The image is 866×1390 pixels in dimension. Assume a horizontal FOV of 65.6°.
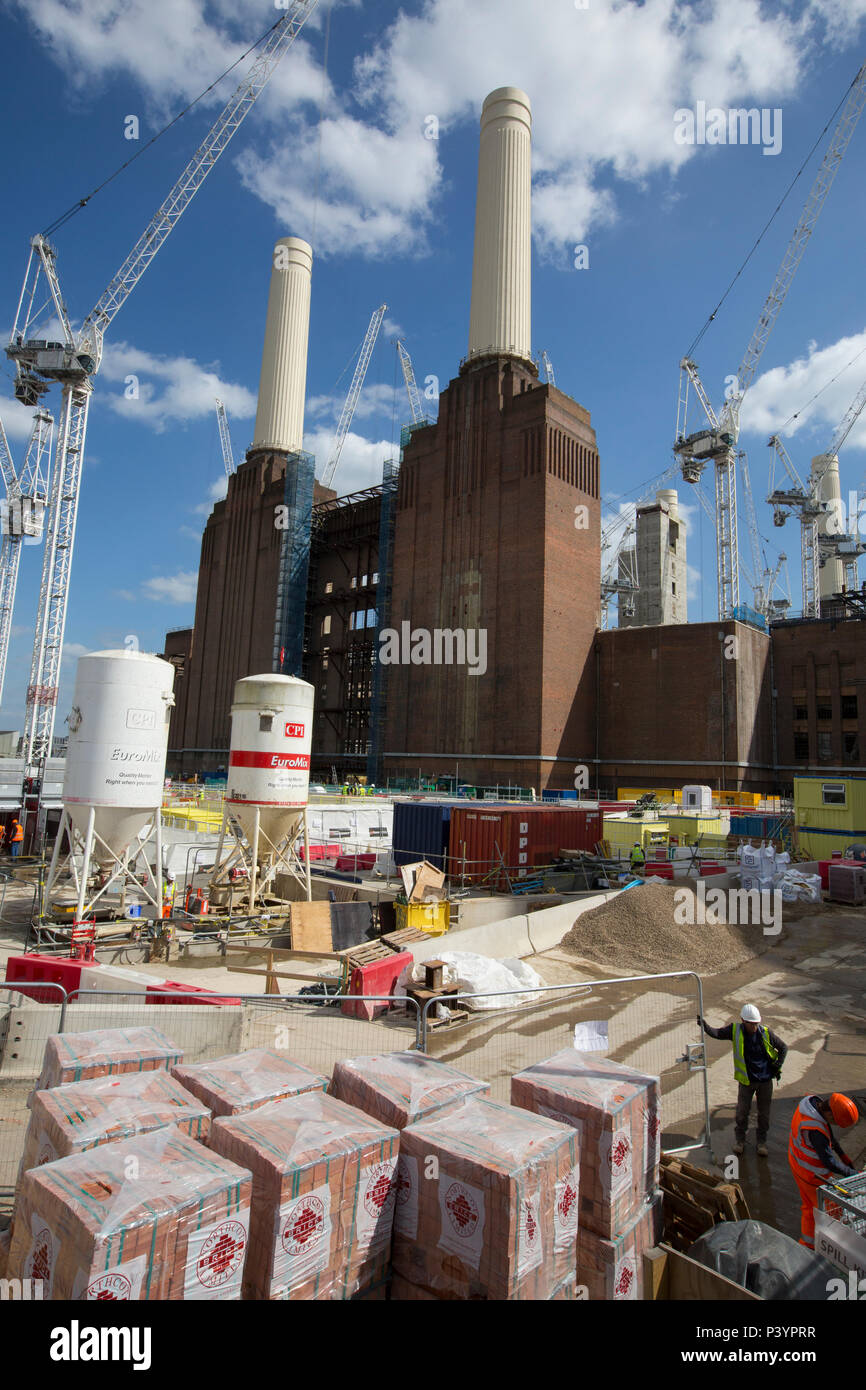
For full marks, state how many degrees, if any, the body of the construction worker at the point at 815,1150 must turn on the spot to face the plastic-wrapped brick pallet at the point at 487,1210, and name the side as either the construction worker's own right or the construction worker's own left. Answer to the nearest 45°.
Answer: approximately 135° to the construction worker's own right

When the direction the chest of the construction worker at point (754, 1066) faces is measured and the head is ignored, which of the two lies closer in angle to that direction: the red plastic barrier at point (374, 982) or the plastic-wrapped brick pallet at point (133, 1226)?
the plastic-wrapped brick pallet

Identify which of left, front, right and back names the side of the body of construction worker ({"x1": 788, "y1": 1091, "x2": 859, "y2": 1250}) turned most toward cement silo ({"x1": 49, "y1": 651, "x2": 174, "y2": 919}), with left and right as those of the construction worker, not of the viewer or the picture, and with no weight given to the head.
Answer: back

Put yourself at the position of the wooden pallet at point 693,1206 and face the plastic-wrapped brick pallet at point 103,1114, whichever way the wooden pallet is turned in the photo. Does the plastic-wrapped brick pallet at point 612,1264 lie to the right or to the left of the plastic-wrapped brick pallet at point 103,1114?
left

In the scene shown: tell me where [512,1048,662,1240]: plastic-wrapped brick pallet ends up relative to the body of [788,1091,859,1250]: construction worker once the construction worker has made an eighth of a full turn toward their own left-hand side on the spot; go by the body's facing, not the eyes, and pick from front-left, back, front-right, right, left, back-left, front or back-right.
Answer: back

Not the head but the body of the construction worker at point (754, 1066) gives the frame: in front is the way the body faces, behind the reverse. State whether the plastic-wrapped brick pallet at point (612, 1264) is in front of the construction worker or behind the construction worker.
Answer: in front

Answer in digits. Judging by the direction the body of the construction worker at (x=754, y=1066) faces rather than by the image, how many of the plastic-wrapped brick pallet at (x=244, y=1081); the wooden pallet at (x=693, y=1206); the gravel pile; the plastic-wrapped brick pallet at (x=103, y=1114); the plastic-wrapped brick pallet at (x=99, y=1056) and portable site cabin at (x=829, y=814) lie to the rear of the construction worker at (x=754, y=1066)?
2

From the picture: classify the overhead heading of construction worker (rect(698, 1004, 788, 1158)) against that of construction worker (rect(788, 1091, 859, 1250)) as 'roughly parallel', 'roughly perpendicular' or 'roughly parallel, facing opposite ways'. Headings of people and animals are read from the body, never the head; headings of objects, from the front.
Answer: roughly perpendicular

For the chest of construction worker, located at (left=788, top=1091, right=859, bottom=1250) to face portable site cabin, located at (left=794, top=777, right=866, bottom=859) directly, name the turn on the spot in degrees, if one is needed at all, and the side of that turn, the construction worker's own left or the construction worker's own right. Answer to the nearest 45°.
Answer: approximately 90° to the construction worker's own left

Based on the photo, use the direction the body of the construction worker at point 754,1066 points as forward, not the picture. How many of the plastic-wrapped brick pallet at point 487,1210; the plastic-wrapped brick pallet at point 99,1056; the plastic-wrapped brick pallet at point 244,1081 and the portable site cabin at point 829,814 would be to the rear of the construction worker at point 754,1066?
1

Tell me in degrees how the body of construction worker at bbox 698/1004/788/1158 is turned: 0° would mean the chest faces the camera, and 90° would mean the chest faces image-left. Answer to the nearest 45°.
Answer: approximately 0°

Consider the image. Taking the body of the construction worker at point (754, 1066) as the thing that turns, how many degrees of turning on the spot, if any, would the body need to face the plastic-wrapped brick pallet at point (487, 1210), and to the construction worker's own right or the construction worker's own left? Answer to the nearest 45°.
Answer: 0° — they already face it

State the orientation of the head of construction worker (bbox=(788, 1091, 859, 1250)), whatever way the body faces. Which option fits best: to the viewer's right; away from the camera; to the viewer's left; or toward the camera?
to the viewer's right

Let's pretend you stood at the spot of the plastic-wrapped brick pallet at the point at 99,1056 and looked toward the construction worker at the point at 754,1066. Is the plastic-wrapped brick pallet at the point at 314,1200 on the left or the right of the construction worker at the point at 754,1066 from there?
right

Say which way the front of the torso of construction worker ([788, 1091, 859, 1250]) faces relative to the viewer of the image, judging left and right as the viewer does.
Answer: facing to the right of the viewer
